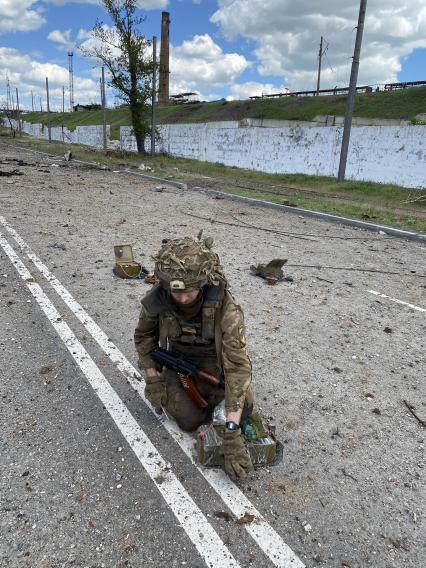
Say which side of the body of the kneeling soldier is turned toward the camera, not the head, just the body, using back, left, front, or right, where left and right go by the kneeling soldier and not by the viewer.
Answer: front

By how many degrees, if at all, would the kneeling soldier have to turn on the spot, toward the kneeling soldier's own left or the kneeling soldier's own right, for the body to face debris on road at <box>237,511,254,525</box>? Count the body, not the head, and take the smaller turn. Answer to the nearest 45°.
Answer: approximately 45° to the kneeling soldier's own left

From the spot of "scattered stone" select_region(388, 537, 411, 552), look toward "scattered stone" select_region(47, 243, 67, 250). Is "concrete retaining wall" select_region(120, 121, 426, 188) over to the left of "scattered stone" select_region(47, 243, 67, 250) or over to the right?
right

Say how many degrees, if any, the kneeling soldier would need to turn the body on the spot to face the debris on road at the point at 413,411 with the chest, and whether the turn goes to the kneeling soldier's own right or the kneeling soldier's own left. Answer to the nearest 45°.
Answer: approximately 90° to the kneeling soldier's own left

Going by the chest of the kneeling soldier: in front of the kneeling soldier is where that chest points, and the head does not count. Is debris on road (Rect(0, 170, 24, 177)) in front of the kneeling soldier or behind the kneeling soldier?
behind

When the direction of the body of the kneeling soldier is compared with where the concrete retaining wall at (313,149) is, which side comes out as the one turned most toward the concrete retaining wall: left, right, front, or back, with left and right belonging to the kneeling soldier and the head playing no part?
back

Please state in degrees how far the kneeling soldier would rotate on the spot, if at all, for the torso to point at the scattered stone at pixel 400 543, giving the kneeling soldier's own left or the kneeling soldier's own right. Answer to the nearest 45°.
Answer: approximately 45° to the kneeling soldier's own left

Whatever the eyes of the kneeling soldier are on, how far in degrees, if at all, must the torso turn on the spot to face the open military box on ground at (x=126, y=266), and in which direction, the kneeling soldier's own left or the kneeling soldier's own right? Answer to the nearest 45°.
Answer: approximately 180°
